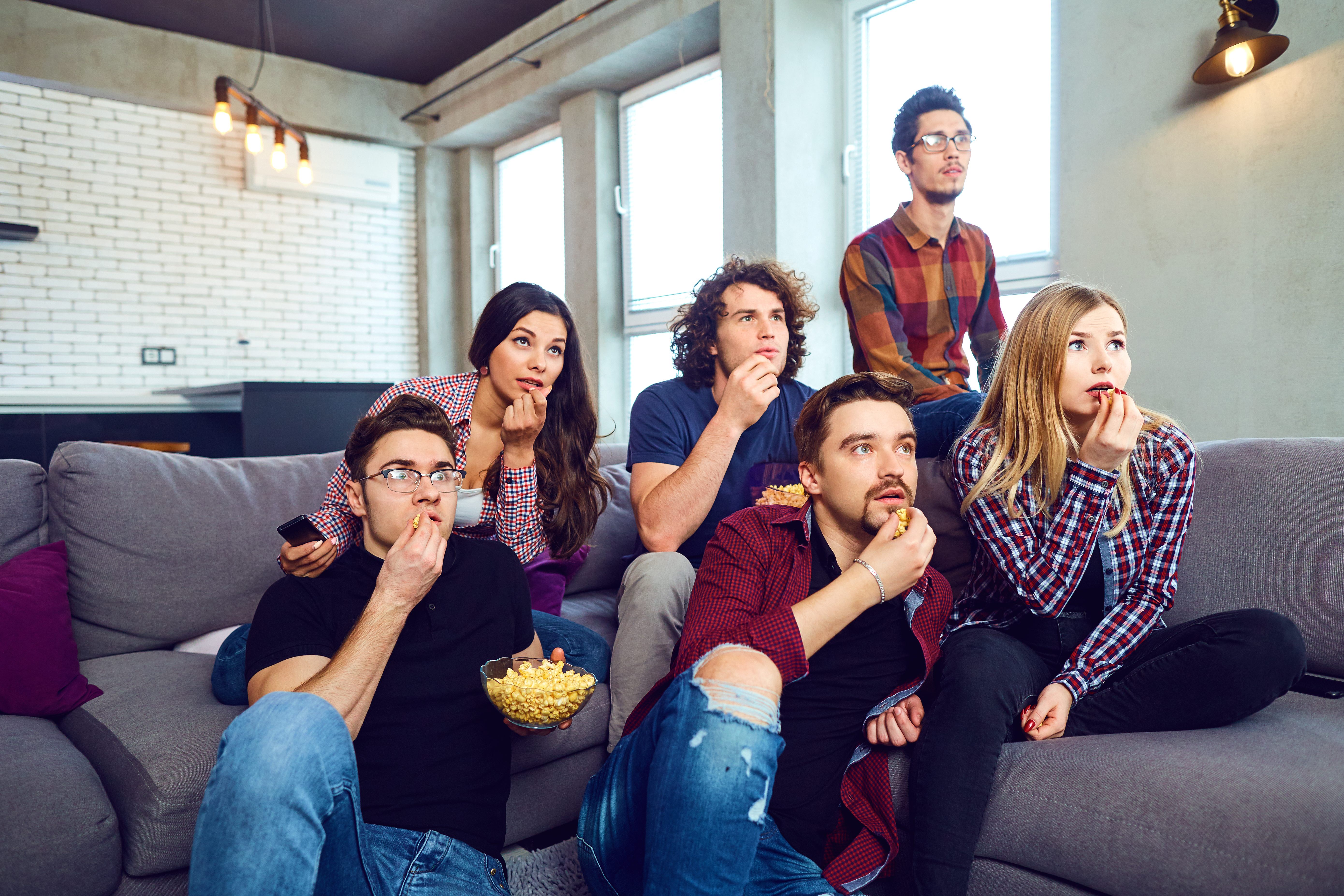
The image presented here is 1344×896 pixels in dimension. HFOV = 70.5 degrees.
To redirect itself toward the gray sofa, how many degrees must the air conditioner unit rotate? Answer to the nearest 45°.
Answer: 0° — it already faces it

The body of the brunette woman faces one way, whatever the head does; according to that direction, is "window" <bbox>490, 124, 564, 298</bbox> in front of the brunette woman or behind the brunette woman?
behind

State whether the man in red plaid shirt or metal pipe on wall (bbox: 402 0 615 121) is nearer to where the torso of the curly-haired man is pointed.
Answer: the man in red plaid shirt

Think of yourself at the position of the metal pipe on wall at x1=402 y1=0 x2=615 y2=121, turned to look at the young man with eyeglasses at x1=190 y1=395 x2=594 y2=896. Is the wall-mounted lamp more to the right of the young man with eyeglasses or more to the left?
left

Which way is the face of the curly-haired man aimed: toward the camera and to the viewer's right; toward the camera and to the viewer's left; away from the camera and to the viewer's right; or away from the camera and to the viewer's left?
toward the camera and to the viewer's right

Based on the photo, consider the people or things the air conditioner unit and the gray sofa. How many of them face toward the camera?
2

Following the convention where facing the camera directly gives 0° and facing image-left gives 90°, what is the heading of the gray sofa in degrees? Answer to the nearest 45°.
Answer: approximately 0°

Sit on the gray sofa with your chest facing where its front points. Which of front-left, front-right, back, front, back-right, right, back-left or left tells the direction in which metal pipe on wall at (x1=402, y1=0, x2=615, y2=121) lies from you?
back

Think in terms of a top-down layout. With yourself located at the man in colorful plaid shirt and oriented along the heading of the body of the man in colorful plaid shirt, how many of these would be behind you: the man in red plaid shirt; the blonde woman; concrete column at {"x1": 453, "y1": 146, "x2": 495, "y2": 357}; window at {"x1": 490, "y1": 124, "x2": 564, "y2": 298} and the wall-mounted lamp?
2

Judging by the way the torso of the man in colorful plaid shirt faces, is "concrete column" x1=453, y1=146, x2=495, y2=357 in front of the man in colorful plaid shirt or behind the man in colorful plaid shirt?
behind
